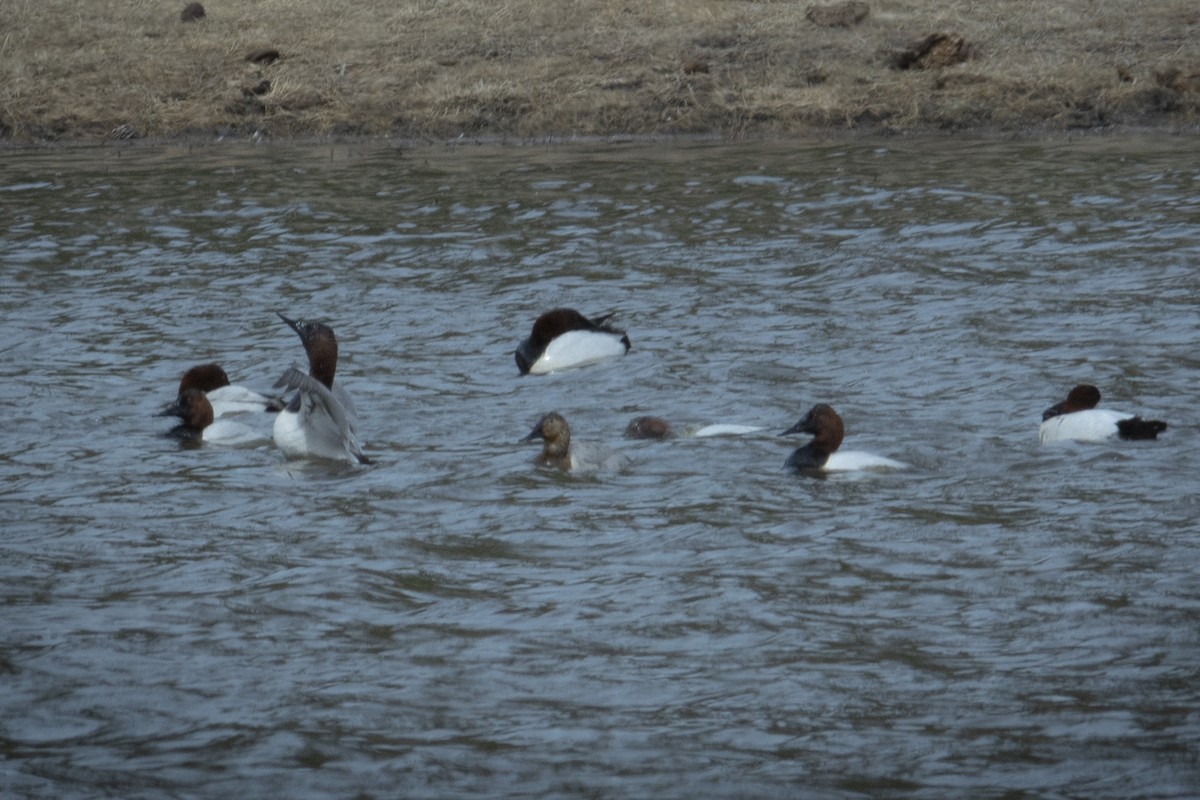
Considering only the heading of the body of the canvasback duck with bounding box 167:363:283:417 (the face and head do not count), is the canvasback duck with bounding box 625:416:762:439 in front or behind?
behind

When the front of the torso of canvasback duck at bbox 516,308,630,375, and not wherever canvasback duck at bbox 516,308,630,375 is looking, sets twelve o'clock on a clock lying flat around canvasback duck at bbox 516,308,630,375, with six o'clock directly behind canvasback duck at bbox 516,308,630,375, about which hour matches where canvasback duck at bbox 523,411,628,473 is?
canvasback duck at bbox 523,411,628,473 is roughly at 9 o'clock from canvasback duck at bbox 516,308,630,375.

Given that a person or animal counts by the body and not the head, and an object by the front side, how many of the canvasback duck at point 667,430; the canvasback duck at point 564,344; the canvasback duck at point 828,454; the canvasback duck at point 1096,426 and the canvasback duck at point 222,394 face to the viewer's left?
5

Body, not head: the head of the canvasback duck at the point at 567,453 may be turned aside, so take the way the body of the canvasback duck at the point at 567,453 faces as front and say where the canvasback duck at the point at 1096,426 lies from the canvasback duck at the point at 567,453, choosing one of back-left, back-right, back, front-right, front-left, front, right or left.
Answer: back

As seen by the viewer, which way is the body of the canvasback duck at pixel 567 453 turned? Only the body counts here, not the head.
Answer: to the viewer's left

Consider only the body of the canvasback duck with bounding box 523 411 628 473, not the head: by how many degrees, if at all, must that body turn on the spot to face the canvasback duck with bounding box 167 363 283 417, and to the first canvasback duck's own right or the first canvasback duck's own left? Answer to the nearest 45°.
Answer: approximately 45° to the first canvasback duck's own right

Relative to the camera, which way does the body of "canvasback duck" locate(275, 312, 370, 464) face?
to the viewer's left

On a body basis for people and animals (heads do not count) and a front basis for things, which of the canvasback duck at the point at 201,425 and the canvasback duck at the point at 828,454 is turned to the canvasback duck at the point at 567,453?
the canvasback duck at the point at 828,454

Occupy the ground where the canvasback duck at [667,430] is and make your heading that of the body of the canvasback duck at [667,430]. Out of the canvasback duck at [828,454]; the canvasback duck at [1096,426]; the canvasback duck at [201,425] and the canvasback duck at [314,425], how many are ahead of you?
2

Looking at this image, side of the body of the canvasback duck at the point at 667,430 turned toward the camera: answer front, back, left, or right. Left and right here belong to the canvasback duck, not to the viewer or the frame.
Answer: left

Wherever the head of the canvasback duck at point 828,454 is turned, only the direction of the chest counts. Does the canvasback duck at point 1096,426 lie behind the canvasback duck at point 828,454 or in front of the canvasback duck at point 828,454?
behind

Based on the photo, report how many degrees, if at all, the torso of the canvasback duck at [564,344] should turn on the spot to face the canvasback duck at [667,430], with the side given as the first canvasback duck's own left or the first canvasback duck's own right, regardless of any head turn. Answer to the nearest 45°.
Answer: approximately 90° to the first canvasback duck's own left

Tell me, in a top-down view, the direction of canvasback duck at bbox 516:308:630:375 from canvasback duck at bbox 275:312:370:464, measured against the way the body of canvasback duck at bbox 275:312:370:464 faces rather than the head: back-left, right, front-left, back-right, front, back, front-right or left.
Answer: back-right

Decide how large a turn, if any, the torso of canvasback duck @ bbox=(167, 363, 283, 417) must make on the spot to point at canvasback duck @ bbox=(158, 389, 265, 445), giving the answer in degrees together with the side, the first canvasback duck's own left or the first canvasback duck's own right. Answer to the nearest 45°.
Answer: approximately 90° to the first canvasback duck's own left

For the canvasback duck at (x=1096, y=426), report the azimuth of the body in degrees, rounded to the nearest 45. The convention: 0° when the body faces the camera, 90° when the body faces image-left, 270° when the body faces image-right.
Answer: approximately 90°

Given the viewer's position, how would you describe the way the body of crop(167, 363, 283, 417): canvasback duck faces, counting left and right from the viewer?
facing to the left of the viewer

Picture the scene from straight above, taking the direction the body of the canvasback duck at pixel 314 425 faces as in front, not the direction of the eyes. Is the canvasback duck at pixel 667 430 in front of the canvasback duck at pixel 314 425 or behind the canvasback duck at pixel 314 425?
behind

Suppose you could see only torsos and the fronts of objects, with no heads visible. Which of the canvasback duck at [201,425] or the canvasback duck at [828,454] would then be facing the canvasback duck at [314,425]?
the canvasback duck at [828,454]

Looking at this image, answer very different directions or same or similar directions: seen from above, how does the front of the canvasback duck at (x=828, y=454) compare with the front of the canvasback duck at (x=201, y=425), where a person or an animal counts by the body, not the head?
same or similar directions

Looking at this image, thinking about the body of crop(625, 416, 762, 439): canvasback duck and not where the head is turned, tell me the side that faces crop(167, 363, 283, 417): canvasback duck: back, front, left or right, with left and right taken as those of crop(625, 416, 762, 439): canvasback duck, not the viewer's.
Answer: front

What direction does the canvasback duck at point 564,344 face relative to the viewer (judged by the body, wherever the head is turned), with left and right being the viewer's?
facing to the left of the viewer
